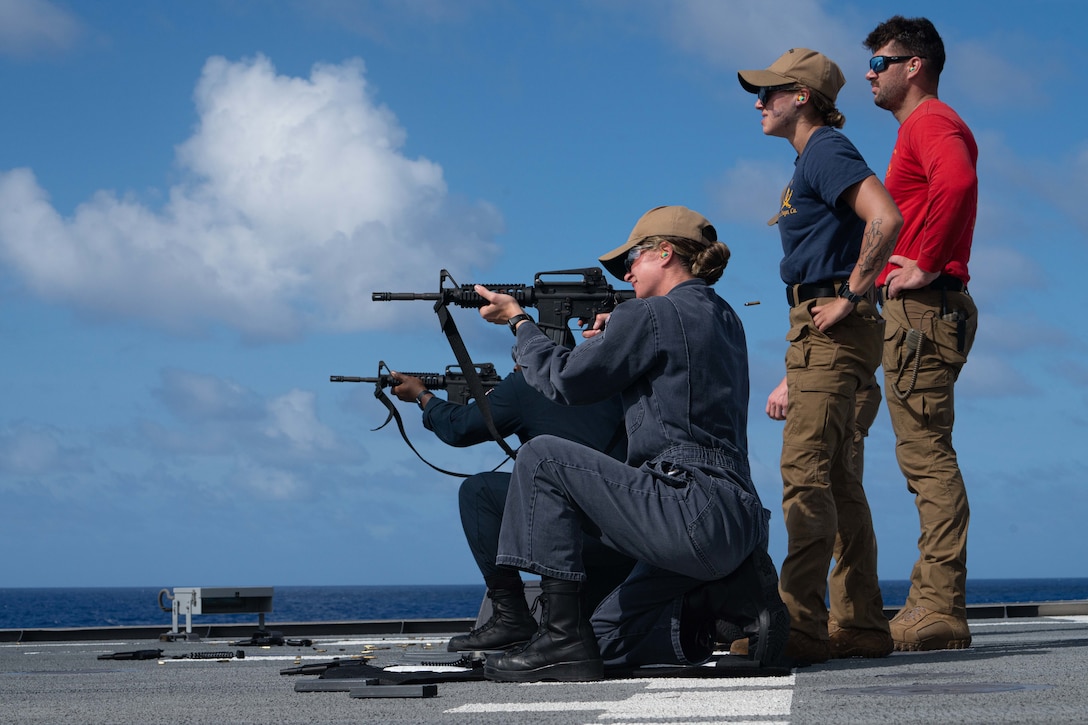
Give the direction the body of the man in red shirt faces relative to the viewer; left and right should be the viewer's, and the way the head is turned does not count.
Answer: facing to the left of the viewer

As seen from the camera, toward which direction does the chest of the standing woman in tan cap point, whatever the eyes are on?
to the viewer's left

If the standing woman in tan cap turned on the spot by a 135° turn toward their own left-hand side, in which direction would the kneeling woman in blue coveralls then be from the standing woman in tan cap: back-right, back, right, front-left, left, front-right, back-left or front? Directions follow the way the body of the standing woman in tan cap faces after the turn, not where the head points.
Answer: right

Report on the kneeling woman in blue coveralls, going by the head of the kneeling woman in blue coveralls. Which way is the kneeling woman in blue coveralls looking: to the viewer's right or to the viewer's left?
to the viewer's left

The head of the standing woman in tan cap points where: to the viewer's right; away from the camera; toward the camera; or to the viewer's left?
to the viewer's left

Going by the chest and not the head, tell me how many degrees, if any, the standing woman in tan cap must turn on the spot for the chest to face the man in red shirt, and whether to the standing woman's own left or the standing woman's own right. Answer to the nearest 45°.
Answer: approximately 135° to the standing woman's own right

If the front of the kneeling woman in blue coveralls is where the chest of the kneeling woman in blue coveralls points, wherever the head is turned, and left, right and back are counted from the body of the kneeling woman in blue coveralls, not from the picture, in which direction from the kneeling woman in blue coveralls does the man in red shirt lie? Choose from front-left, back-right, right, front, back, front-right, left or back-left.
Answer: back-right

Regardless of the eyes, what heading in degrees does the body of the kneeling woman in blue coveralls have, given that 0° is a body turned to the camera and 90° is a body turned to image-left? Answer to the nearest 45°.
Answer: approximately 90°
